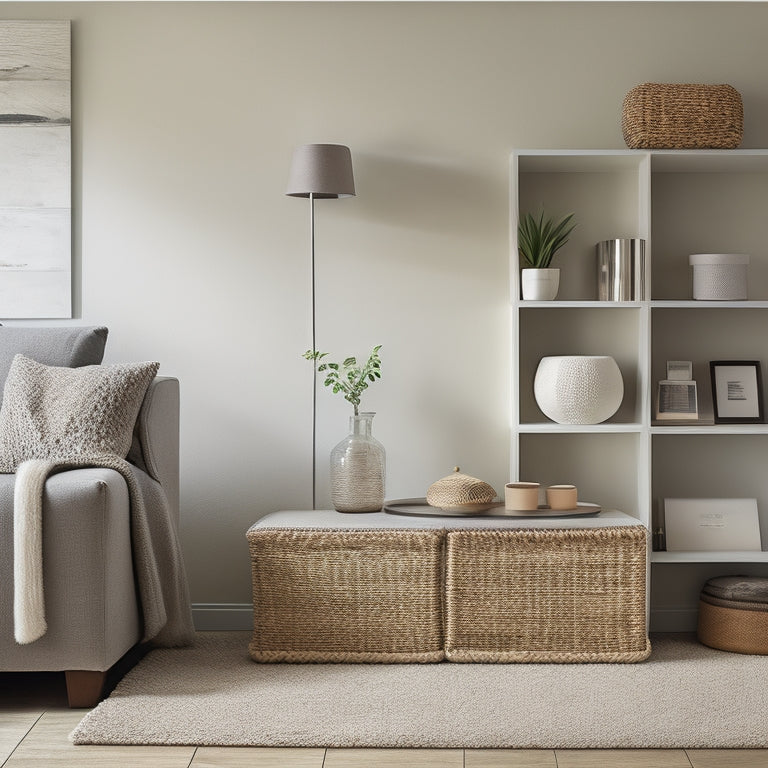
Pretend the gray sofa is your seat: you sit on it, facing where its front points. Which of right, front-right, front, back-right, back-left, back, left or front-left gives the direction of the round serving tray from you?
left

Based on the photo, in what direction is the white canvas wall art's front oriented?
toward the camera

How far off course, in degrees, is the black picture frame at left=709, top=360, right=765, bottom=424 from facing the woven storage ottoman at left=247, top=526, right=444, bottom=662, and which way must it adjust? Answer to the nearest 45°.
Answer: approximately 45° to its right

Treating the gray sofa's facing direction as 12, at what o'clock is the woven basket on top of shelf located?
The woven basket on top of shelf is roughly at 9 o'clock from the gray sofa.

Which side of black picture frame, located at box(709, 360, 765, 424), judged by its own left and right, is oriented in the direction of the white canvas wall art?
right

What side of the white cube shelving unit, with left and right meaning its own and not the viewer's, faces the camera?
front

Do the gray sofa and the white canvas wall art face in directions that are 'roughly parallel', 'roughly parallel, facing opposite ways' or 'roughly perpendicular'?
roughly parallel

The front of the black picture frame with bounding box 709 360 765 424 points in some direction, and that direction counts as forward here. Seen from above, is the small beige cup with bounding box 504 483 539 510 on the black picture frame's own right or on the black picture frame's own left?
on the black picture frame's own right

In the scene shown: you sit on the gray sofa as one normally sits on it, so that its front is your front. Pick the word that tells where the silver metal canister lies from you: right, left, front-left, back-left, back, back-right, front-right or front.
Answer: left

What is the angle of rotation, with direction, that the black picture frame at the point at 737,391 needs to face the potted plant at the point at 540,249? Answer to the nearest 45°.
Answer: approximately 45° to its right

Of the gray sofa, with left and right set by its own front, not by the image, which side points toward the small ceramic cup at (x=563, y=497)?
left
